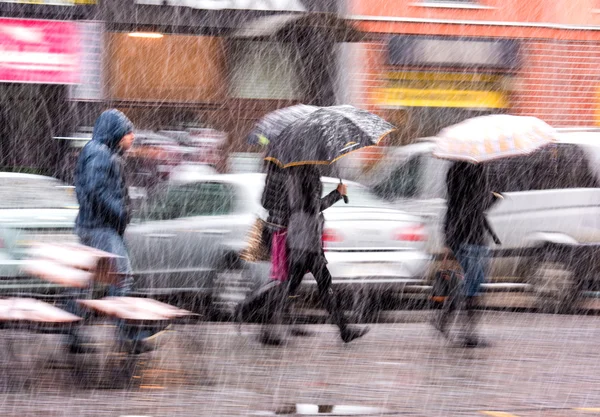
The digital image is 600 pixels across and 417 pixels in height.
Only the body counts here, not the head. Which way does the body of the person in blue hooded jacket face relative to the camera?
to the viewer's right

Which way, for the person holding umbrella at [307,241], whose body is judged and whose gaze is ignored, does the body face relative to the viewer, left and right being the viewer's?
facing to the right of the viewer

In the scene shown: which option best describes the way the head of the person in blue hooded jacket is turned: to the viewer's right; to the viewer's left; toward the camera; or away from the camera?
to the viewer's right

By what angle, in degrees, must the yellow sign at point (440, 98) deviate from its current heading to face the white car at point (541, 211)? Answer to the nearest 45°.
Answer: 0° — it already faces it

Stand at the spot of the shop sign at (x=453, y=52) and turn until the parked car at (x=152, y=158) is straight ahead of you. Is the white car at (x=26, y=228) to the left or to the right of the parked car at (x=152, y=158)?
left

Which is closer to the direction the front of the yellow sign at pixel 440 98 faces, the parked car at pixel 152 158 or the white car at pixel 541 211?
the white car

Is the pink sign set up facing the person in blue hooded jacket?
yes

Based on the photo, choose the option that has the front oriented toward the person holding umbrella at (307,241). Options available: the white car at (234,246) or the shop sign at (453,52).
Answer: the shop sign

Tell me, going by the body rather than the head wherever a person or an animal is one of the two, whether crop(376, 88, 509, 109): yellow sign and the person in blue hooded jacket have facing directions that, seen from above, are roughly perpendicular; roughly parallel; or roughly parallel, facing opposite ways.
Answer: roughly perpendicular

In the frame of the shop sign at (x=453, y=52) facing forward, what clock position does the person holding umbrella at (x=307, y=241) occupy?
The person holding umbrella is roughly at 12 o'clock from the shop sign.

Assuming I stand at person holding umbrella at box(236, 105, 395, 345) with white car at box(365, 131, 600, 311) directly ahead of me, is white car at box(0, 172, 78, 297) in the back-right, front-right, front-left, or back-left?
back-left

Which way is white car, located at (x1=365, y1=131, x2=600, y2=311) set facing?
to the viewer's left

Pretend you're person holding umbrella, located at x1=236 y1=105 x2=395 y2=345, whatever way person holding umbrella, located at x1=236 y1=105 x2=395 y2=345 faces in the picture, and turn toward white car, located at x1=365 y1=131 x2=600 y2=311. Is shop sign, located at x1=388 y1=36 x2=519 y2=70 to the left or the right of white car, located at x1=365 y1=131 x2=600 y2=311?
left

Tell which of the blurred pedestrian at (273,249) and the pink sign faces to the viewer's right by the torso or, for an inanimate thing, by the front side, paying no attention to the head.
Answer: the blurred pedestrian
